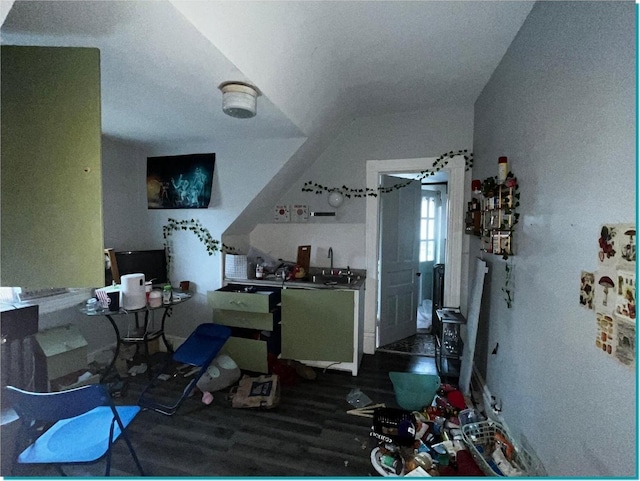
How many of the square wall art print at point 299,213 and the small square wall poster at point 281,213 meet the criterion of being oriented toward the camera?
2

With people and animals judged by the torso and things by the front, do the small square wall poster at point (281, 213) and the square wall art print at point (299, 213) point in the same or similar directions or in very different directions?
same or similar directions

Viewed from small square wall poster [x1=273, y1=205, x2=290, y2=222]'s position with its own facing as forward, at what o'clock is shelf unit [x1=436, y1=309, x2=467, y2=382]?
The shelf unit is roughly at 10 o'clock from the small square wall poster.

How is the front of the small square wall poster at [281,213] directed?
toward the camera

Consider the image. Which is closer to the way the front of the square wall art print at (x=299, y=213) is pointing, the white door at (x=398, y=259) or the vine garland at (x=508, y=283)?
the vine garland

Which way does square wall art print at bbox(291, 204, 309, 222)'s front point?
toward the camera

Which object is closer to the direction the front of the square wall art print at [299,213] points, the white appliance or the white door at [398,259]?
the white appliance

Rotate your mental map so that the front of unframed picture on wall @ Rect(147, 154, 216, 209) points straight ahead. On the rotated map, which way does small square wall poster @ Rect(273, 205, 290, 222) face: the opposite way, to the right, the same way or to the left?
the same way

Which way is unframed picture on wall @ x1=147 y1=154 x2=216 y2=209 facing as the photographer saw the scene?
facing the viewer

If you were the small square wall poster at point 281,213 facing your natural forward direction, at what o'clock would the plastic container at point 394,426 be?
The plastic container is roughly at 11 o'clock from the small square wall poster.

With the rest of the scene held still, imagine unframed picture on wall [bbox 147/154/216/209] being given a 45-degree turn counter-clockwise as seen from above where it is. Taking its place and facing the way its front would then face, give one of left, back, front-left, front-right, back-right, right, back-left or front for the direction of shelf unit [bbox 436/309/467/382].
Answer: front

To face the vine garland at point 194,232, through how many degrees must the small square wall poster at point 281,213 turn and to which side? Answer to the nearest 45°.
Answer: approximately 90° to its right

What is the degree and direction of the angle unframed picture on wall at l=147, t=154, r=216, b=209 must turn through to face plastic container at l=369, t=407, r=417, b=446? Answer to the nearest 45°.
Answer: approximately 45° to its left

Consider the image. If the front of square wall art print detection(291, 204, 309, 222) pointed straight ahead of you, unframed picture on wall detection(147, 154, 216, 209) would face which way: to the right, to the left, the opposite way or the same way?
the same way

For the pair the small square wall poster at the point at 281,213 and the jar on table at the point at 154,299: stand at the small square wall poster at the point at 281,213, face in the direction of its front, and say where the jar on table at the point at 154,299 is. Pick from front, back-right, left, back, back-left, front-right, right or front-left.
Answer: front-right
